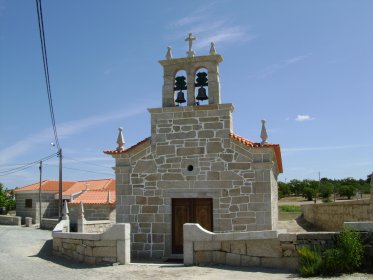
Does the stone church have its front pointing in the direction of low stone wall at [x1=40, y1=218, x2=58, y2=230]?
no

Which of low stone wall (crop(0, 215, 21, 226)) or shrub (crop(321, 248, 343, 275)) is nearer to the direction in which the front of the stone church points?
the shrub

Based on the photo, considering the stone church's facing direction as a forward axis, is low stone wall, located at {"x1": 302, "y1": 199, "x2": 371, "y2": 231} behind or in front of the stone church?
behind

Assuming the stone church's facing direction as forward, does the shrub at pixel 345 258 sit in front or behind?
in front

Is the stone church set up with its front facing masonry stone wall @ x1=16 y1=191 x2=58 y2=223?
no

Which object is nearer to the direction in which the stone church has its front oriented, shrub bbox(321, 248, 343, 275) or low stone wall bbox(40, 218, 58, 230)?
the shrub

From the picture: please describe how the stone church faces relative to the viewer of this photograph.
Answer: facing the viewer

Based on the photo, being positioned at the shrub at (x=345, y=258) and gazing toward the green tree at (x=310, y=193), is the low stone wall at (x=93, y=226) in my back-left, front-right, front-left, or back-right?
front-left

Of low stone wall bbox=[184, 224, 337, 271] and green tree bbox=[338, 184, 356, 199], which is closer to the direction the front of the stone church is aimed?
the low stone wall

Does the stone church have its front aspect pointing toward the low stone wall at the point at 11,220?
no

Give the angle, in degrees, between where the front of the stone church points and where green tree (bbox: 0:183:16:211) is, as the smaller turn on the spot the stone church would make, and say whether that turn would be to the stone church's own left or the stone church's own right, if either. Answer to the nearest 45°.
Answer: approximately 135° to the stone church's own right

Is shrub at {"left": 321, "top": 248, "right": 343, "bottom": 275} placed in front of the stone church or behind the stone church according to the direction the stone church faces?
in front

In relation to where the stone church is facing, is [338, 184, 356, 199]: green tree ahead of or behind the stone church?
behind
